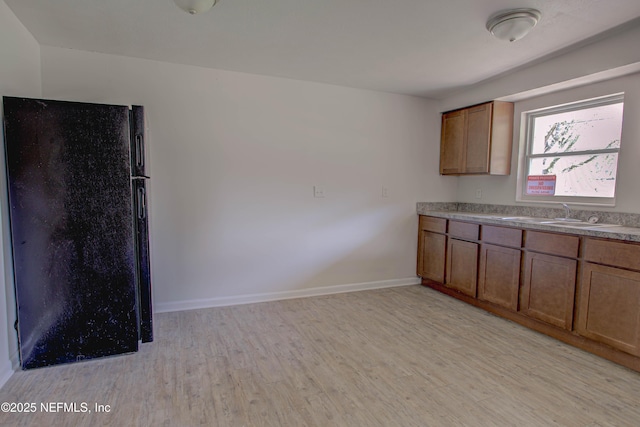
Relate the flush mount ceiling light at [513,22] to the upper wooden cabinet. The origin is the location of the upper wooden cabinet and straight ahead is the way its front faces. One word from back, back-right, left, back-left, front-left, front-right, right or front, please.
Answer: front-left

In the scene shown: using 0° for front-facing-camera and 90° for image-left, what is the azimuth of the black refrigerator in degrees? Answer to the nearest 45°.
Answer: approximately 270°

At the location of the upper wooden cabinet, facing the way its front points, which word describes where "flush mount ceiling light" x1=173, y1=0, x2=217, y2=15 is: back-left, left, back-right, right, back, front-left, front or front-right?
front

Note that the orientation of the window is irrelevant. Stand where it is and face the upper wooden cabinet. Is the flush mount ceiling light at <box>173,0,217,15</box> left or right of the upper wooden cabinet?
left

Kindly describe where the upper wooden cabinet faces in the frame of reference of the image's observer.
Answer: facing the viewer and to the left of the viewer

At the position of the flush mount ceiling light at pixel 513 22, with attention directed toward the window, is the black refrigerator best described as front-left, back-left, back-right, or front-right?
back-left

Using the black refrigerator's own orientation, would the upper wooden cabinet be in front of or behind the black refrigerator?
in front
